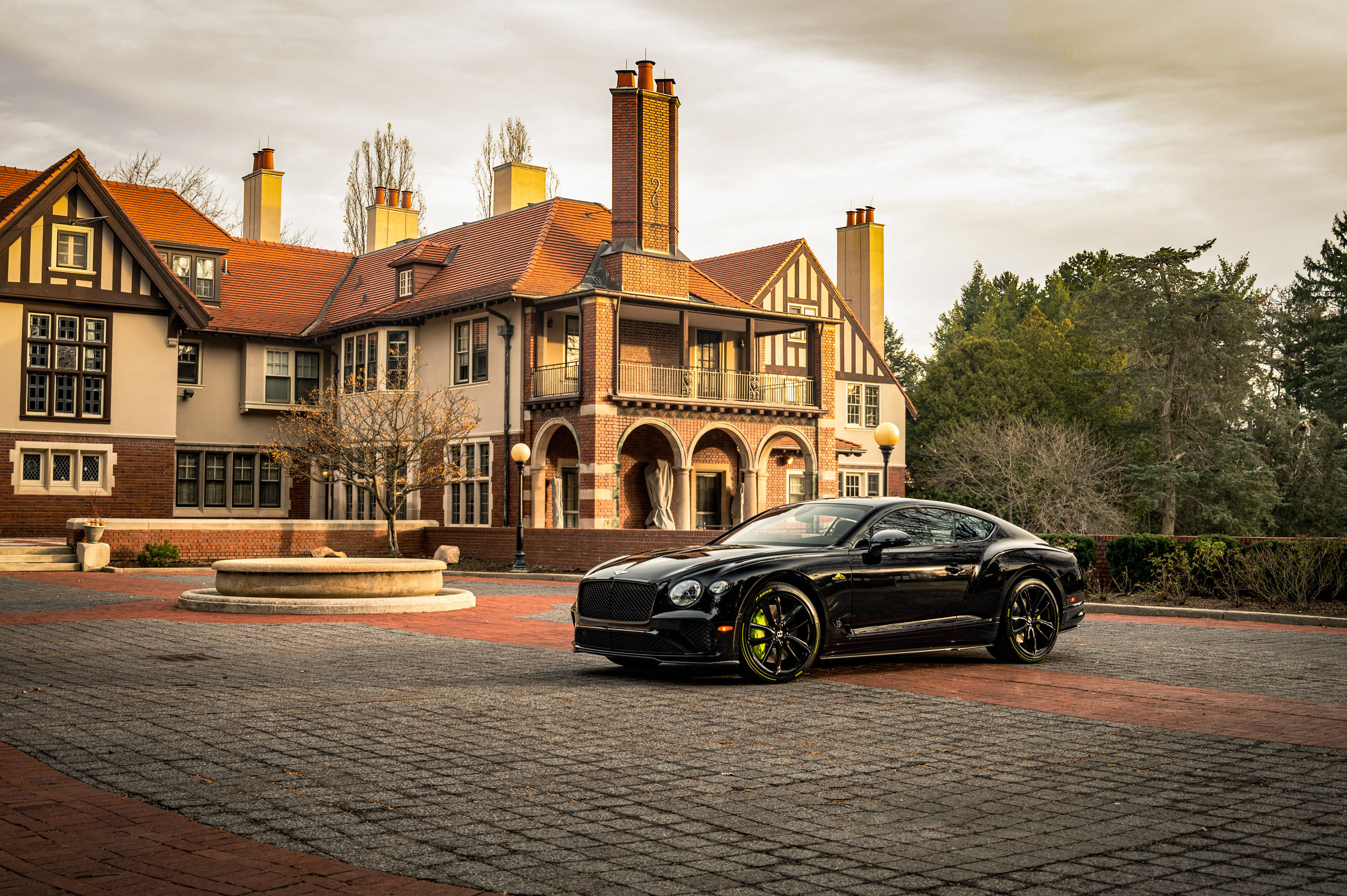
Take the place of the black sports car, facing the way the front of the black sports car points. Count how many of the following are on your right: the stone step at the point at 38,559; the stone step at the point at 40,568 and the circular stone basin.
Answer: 3

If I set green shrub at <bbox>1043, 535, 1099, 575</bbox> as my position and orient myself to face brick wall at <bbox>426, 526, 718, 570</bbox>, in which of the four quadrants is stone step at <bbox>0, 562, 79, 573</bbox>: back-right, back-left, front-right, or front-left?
front-left

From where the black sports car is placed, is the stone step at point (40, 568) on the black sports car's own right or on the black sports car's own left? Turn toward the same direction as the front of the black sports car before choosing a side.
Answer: on the black sports car's own right

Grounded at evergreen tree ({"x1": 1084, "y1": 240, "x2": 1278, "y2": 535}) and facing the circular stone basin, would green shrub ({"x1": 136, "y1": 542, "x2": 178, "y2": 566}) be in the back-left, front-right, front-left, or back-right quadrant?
front-right

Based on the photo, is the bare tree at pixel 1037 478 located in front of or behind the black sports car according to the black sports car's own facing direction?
behind

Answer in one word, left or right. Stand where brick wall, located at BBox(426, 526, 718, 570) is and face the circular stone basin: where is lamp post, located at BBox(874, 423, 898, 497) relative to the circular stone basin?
left

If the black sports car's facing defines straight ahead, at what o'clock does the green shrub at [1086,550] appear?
The green shrub is roughly at 5 o'clock from the black sports car.

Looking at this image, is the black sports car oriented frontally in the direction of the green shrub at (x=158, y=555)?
no

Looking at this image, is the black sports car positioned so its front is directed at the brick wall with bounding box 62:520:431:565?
no

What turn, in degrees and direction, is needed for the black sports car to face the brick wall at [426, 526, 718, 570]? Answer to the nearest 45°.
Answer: approximately 135° to its right

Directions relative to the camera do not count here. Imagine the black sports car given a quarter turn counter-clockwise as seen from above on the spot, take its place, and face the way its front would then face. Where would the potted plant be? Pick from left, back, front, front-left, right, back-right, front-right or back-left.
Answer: back

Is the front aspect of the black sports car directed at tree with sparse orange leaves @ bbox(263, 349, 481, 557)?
no

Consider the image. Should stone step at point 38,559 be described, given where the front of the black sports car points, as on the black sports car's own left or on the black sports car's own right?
on the black sports car's own right

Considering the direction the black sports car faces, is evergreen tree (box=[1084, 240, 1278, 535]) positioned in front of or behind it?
behind

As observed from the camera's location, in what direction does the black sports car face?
facing the viewer and to the left of the viewer
